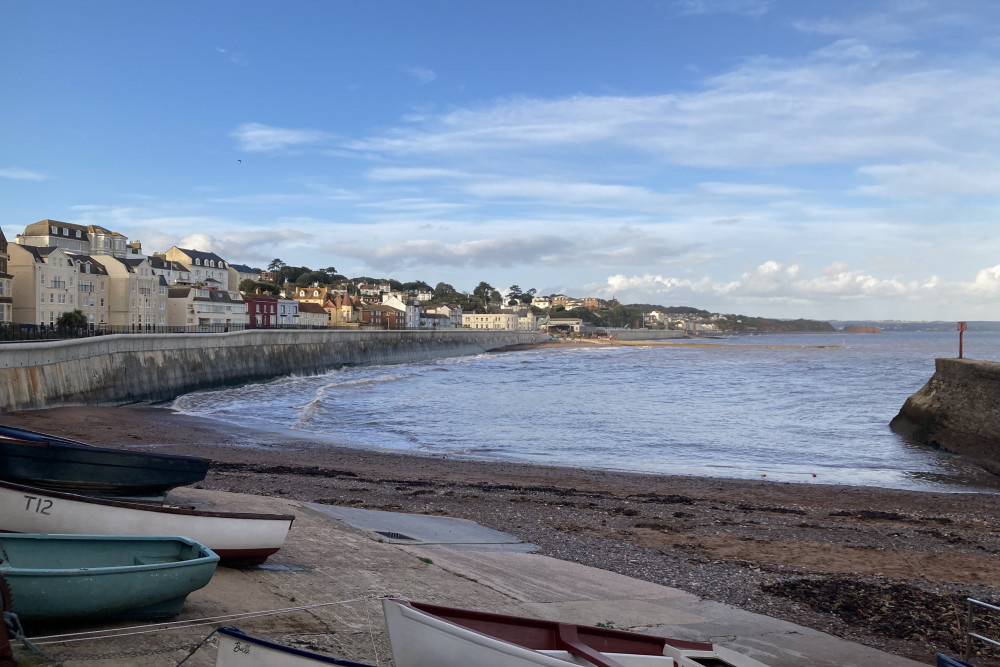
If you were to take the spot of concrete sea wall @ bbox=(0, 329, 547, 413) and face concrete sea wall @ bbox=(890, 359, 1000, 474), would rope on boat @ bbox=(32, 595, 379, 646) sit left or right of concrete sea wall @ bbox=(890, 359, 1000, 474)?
right

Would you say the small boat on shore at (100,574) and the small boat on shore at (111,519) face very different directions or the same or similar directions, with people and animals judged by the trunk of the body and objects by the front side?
same or similar directions

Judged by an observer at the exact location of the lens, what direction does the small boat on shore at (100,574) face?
facing to the left of the viewer

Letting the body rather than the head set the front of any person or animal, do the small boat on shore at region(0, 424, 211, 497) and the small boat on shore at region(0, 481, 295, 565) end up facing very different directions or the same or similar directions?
same or similar directions

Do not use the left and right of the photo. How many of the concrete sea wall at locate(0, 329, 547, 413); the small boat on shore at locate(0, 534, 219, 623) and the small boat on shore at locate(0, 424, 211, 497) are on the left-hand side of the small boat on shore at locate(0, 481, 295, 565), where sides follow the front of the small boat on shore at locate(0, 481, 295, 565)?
1

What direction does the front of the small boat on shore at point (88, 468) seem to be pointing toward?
to the viewer's left

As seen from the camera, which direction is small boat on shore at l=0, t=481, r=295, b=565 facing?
to the viewer's left

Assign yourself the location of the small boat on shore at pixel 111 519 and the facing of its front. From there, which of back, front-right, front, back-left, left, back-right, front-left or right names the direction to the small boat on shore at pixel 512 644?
back-left

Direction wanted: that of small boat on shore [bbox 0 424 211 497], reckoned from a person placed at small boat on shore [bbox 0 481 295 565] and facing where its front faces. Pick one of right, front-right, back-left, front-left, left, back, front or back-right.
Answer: right

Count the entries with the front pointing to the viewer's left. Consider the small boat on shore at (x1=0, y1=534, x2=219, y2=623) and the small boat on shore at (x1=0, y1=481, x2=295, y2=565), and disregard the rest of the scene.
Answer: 2

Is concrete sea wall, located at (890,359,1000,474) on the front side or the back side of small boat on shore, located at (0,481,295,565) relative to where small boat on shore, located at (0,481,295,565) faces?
on the back side

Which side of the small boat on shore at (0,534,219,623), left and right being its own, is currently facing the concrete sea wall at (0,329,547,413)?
right
